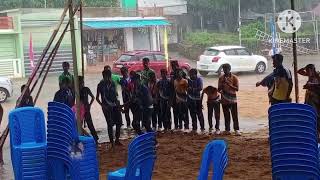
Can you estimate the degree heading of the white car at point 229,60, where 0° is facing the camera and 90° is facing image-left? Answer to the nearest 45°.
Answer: approximately 225°

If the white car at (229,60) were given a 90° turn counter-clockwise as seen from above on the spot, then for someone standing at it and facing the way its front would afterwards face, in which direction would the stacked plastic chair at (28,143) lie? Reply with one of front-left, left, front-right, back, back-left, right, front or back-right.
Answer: back-left

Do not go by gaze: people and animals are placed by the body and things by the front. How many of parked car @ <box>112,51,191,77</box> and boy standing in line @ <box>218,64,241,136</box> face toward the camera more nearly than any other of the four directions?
1

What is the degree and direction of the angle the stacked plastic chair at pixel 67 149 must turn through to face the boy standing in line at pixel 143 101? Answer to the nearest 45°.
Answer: approximately 45° to its left

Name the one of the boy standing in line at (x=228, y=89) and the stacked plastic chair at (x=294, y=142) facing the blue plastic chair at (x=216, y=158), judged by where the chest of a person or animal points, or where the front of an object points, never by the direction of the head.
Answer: the boy standing in line
